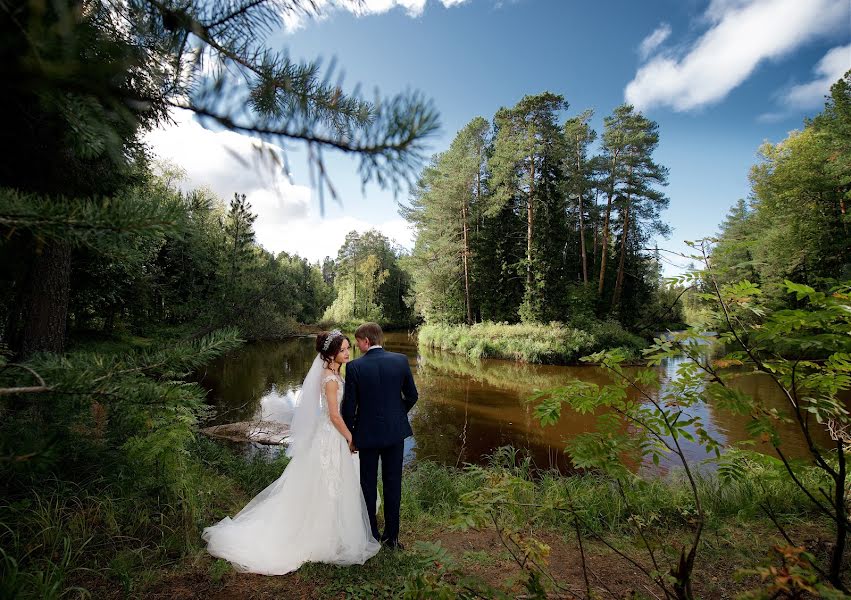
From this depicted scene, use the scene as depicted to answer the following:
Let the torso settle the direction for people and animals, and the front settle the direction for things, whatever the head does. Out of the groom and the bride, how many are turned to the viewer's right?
1

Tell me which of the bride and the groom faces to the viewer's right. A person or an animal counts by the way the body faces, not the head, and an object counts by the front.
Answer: the bride

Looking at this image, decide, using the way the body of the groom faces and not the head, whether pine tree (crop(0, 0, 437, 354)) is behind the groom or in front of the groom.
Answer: behind

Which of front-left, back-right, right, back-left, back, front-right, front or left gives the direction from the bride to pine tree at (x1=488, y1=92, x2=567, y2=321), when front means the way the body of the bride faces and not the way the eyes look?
front-left

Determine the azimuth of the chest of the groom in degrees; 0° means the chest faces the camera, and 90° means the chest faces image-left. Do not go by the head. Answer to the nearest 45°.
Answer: approximately 180°

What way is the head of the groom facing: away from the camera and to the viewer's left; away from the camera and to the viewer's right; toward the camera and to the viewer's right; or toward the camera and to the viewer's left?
away from the camera and to the viewer's left

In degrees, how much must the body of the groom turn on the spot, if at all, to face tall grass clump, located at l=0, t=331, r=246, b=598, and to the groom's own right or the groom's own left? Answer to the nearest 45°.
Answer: approximately 90° to the groom's own left

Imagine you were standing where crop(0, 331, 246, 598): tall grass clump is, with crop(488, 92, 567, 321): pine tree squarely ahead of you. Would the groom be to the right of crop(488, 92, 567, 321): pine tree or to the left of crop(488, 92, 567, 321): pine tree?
right

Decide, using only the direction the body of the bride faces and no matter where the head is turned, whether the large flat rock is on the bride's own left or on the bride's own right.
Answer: on the bride's own left
